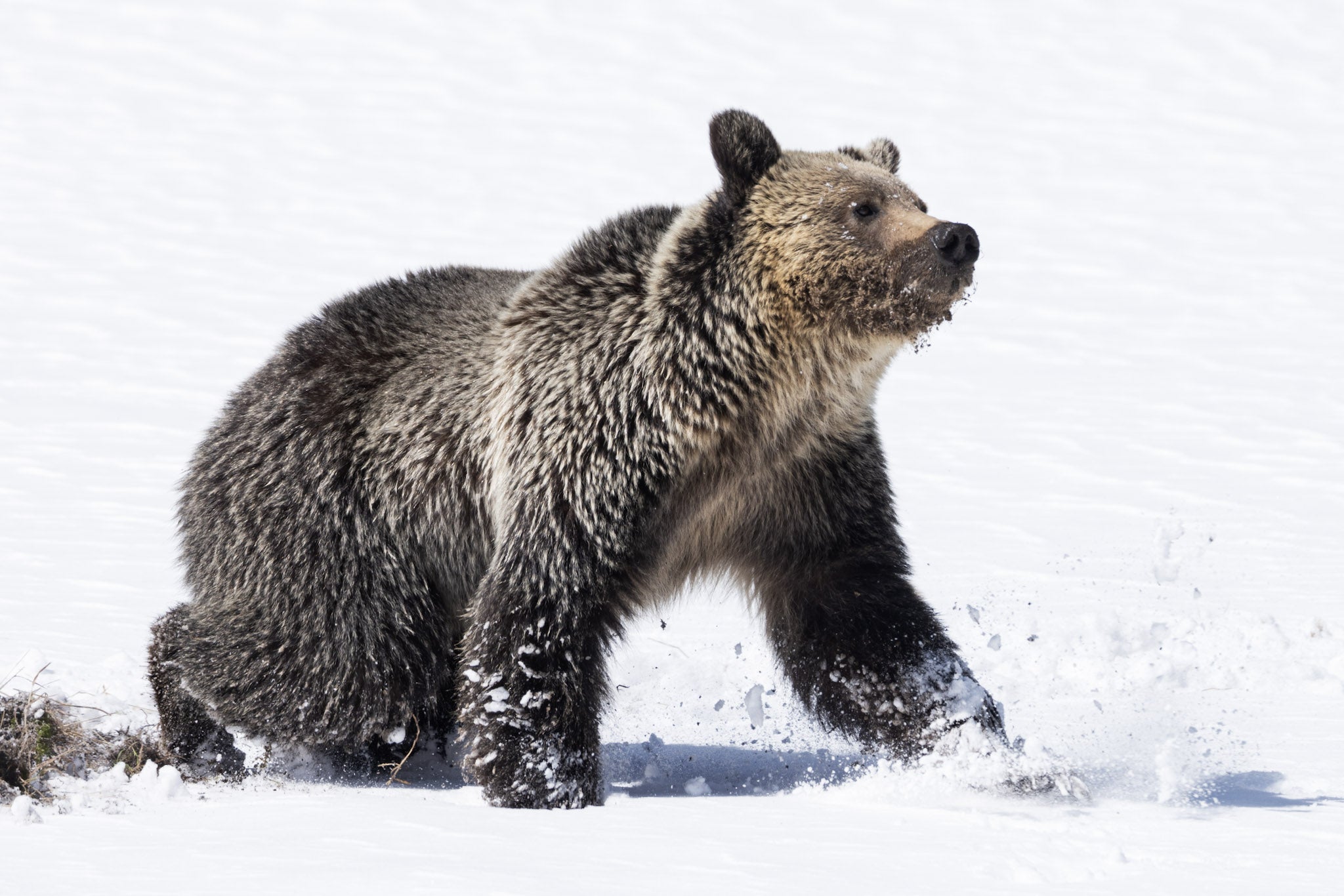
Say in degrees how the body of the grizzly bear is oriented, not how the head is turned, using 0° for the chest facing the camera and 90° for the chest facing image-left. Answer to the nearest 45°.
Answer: approximately 315°
